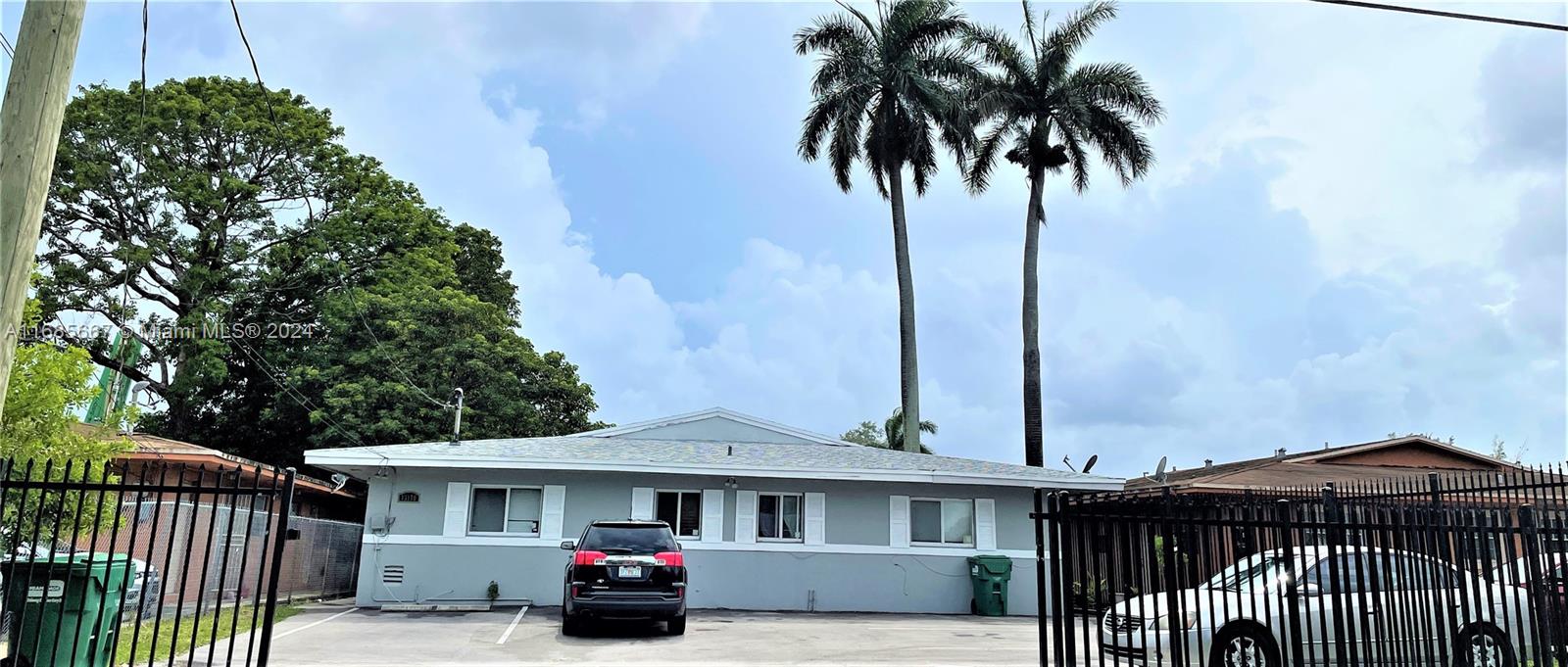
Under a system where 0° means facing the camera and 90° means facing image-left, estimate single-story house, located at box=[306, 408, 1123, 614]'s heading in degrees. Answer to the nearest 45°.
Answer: approximately 0°

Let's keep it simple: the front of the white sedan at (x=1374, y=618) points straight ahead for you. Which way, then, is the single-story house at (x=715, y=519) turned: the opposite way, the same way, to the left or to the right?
to the left

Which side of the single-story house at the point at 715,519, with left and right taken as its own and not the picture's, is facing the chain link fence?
right

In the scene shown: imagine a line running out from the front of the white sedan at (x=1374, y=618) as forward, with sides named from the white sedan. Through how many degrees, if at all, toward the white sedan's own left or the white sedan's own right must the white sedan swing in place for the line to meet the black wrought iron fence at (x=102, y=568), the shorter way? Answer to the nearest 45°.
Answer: approximately 45° to the white sedan's own right

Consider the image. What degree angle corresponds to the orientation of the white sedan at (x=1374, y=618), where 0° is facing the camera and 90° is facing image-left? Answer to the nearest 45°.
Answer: approximately 45°

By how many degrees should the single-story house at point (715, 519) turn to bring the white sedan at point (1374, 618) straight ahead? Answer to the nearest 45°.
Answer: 0° — it already faces it

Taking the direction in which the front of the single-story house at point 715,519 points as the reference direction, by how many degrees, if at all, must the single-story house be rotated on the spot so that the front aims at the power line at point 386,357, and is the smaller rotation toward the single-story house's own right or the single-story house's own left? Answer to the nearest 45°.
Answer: approximately 45° to the single-story house's own right

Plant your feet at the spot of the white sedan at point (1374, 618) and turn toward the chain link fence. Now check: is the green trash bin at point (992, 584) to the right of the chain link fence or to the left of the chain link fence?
right

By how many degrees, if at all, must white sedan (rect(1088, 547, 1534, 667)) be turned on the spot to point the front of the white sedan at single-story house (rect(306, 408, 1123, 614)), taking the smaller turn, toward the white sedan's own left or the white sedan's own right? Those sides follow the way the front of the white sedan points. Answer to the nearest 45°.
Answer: approximately 90° to the white sedan's own right

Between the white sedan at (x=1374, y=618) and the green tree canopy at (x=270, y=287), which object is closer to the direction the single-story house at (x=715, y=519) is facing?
the white sedan

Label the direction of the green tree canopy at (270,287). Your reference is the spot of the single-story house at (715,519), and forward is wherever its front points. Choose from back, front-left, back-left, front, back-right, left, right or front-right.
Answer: back-right
